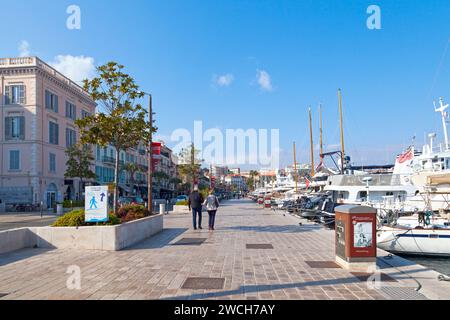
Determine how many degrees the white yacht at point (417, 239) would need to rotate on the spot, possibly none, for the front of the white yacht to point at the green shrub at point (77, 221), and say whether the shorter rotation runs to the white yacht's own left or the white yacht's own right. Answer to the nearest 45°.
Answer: approximately 135° to the white yacht's own right

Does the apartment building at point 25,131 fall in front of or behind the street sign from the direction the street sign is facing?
behind

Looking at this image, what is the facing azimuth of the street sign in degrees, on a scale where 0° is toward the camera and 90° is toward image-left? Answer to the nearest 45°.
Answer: approximately 0°

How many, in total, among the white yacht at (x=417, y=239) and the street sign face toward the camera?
1

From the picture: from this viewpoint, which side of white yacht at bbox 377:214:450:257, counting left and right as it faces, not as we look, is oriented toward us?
right
